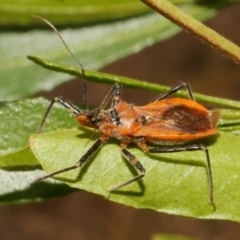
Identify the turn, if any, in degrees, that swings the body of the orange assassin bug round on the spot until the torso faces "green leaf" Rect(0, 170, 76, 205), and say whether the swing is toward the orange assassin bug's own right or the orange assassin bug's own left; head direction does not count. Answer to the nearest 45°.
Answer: approximately 45° to the orange assassin bug's own left

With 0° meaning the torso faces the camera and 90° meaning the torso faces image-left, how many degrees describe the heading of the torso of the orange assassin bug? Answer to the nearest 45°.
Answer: approximately 90°

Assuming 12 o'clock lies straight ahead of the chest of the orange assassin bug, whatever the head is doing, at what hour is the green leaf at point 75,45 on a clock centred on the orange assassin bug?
The green leaf is roughly at 1 o'clock from the orange assassin bug.

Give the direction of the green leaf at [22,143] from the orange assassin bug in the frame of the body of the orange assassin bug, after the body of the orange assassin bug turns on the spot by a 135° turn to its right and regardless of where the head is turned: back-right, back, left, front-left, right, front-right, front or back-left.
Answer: back
